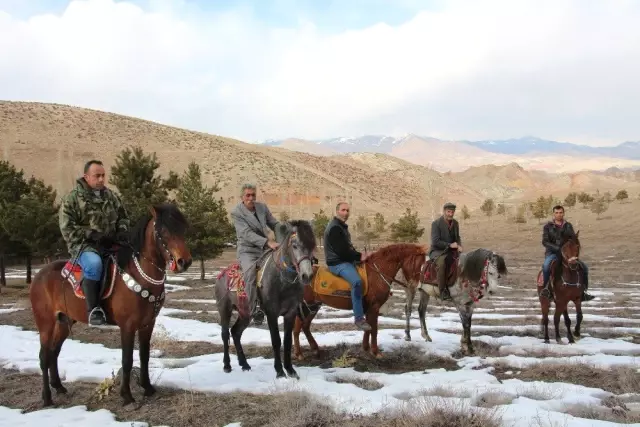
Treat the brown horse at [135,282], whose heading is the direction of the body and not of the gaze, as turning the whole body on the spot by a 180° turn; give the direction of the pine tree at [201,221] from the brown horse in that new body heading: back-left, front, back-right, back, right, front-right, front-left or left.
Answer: front-right

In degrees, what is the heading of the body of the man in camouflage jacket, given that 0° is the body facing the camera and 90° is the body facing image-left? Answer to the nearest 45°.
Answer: approximately 315°

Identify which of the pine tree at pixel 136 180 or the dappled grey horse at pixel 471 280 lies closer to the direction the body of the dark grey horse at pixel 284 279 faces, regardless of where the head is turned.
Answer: the dappled grey horse

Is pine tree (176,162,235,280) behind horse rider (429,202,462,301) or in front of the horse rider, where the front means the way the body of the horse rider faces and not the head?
behind

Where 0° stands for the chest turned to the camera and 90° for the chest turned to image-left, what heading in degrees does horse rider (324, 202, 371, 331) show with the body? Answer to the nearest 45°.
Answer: approximately 270°
